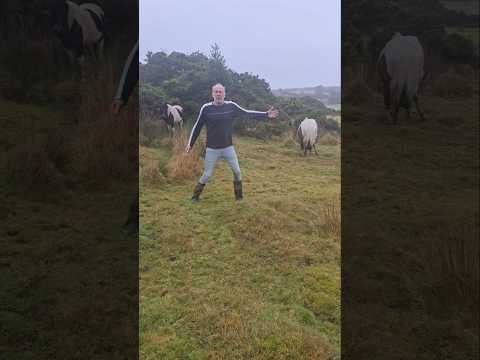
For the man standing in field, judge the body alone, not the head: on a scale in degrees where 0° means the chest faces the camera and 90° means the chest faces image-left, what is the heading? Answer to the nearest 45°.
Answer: approximately 0°
